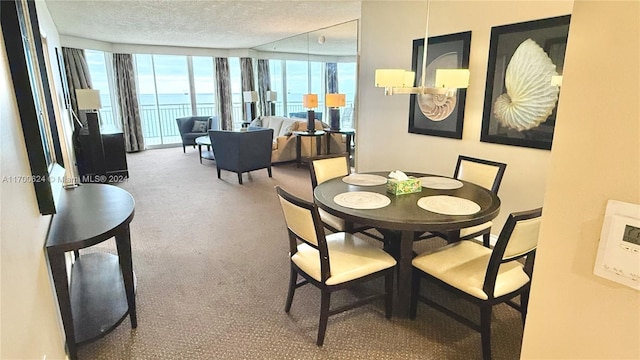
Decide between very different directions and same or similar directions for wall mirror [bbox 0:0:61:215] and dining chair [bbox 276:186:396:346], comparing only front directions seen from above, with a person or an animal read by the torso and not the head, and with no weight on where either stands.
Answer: same or similar directions

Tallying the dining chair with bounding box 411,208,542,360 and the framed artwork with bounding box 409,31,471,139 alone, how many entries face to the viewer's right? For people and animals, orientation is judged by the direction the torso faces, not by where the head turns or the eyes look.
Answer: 0

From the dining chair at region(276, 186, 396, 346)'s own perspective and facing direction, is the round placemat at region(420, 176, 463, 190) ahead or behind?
ahead

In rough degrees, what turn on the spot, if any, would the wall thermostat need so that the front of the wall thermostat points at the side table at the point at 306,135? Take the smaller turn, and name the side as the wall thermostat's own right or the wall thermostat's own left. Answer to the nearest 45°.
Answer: approximately 90° to the wall thermostat's own right

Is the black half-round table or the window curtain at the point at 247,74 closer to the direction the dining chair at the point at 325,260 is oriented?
the window curtain

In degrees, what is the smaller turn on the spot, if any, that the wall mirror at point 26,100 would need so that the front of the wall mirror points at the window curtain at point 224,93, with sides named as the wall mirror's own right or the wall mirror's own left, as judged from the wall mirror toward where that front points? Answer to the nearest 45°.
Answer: approximately 45° to the wall mirror's own left

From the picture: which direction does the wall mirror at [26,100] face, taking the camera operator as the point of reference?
facing to the right of the viewer

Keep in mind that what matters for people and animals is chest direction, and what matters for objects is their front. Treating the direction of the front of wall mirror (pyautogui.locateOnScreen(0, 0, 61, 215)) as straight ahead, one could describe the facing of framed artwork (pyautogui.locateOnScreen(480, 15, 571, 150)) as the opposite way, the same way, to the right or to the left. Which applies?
the opposite way

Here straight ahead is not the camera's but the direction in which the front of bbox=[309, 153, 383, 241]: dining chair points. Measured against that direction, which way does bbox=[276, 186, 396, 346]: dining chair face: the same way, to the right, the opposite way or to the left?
to the left

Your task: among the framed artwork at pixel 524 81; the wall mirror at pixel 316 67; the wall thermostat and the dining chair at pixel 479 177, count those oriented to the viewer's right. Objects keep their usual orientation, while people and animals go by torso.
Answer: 0

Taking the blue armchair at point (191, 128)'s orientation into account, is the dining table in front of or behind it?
in front

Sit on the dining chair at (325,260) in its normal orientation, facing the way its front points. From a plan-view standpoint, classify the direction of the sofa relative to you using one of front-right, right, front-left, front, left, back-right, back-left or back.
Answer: front-left

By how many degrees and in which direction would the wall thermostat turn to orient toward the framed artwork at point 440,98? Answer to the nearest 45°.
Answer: approximately 90° to its right

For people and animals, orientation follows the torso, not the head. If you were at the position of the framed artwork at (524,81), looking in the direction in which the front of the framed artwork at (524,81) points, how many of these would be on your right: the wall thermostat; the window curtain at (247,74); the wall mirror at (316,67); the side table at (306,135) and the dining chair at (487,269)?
3

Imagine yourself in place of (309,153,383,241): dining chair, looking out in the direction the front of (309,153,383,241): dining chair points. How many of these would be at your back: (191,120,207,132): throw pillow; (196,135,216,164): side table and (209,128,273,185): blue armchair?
3

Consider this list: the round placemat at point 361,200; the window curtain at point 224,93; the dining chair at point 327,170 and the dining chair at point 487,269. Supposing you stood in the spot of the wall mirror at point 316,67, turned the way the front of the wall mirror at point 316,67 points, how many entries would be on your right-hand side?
1

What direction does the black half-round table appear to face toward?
to the viewer's right
